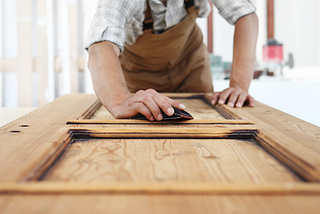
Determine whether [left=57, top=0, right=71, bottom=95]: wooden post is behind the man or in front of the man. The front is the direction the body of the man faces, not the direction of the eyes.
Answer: behind

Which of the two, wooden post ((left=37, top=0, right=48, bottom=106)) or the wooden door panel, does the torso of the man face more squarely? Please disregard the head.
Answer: the wooden door panel

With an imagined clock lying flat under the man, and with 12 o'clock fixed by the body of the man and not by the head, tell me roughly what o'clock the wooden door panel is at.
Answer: The wooden door panel is roughly at 12 o'clock from the man.

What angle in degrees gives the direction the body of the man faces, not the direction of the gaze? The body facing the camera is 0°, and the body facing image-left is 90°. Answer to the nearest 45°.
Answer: approximately 0°

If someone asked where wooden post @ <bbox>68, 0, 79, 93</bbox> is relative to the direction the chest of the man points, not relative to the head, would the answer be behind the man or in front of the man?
behind
